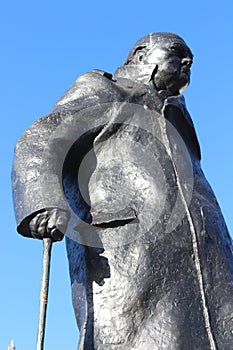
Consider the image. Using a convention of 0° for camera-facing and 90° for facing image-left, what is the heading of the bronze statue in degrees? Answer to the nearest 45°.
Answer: approximately 315°
